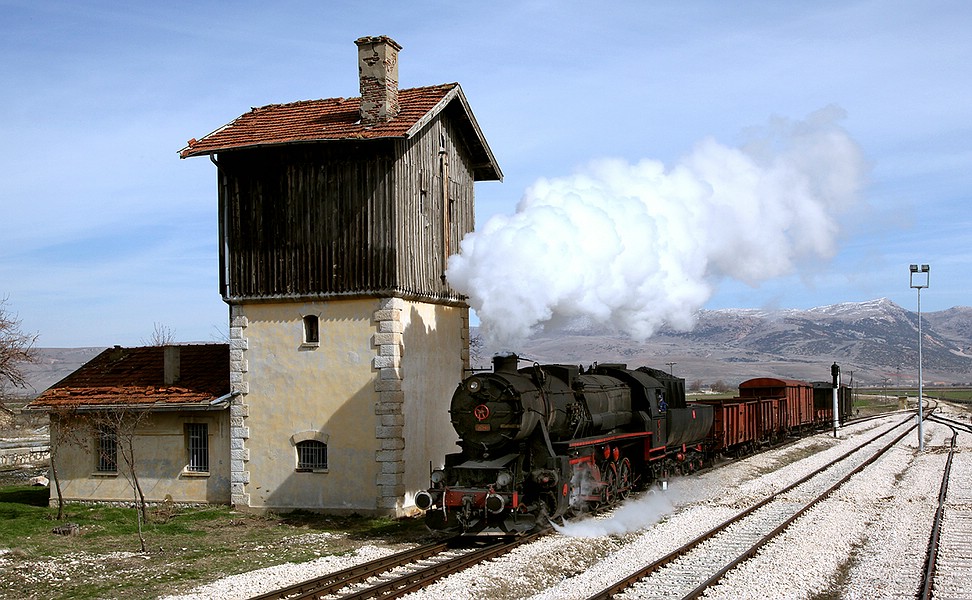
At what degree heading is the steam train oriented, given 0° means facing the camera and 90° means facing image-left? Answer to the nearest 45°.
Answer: approximately 45°

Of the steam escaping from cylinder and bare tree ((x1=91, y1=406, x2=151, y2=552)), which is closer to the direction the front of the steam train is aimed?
the bare tree

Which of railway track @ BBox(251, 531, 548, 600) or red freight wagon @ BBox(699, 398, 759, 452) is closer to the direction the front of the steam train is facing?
the railway track

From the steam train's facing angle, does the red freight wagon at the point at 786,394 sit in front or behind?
behind

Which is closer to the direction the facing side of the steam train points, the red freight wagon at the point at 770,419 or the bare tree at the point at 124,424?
the bare tree
